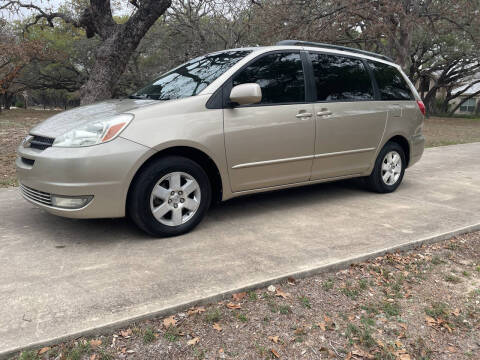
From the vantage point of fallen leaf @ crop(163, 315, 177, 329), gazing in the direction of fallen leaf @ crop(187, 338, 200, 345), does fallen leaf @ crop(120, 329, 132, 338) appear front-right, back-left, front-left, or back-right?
back-right

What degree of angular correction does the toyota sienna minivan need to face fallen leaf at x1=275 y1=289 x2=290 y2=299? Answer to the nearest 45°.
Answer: approximately 45° to its left

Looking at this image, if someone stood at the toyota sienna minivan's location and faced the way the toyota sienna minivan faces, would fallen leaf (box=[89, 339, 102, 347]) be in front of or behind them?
in front

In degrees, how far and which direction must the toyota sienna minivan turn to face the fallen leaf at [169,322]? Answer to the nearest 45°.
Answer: approximately 45° to its left

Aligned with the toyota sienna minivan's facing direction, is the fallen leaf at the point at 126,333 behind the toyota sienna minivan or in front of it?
in front

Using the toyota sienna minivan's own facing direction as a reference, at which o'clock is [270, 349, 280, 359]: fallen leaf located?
The fallen leaf is roughly at 10 o'clock from the toyota sienna minivan.

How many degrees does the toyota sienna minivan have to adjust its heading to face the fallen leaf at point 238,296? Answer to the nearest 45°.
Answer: approximately 45° to its left

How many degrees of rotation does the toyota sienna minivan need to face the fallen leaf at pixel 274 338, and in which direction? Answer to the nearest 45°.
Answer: approximately 45° to its left

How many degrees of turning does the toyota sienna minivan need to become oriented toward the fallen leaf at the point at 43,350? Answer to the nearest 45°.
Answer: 0° — it already faces it

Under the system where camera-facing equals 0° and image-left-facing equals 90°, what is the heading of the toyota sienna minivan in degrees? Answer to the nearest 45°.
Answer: approximately 45°
